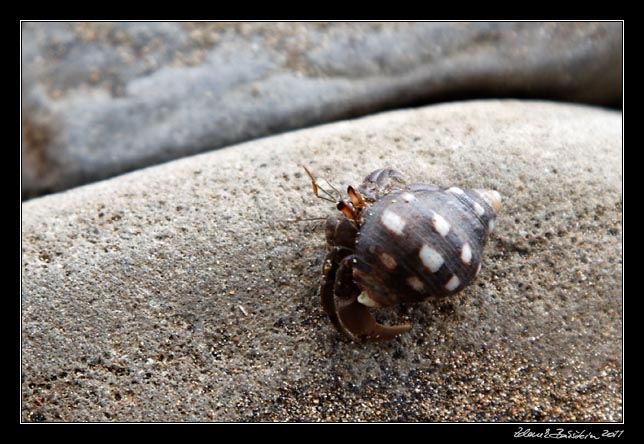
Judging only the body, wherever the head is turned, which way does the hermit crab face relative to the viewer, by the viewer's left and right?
facing to the left of the viewer
